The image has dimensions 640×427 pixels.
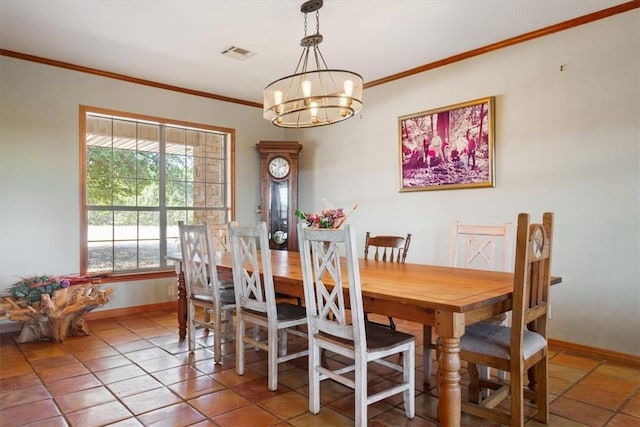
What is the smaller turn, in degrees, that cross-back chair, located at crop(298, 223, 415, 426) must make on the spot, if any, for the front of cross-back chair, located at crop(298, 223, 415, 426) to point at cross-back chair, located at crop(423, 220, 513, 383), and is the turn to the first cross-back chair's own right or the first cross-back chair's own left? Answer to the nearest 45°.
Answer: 0° — it already faces it

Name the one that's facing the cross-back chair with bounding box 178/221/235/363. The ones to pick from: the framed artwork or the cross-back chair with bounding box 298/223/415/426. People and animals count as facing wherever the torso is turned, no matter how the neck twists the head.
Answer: the framed artwork

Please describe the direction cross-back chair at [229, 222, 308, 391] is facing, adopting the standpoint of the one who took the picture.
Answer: facing away from the viewer and to the right of the viewer

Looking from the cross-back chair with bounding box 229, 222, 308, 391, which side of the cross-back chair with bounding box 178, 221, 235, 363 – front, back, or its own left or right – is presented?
right

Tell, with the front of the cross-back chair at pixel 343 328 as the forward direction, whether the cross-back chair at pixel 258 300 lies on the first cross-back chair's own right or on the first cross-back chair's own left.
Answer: on the first cross-back chair's own left

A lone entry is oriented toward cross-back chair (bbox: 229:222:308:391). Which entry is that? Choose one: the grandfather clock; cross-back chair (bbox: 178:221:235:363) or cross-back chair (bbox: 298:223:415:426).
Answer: the grandfather clock

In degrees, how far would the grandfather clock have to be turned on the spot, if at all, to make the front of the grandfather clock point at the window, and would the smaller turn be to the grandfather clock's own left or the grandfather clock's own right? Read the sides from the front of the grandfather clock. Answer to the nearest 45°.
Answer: approximately 90° to the grandfather clock's own right

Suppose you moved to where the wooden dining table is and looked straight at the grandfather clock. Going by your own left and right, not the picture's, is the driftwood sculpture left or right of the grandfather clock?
left

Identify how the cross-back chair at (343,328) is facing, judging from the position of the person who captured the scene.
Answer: facing away from the viewer and to the right of the viewer

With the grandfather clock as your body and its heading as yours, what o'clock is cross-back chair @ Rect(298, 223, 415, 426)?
The cross-back chair is roughly at 12 o'clock from the grandfather clock.

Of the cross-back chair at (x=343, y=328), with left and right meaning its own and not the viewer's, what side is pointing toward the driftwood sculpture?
left

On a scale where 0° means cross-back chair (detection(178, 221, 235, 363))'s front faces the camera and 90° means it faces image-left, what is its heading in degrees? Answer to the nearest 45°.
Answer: approximately 225°

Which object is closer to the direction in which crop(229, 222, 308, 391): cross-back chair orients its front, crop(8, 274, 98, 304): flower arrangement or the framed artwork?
the framed artwork

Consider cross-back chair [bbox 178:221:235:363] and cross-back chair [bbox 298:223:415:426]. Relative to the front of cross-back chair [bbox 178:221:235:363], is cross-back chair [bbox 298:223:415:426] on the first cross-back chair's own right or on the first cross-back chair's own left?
on the first cross-back chair's own right

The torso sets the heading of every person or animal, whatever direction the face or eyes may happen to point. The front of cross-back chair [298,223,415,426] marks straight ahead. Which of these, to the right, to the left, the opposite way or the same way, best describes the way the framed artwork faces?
the opposite way
